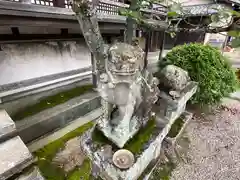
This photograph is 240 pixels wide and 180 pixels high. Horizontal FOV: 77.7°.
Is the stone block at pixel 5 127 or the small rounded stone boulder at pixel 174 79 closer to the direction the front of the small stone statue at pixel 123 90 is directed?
the stone block

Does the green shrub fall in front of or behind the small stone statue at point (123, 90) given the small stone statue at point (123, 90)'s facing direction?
behind

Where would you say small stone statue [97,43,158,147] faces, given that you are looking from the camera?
facing the viewer and to the left of the viewer

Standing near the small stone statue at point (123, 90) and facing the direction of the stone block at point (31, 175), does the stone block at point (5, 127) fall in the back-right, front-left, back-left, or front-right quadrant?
front-right

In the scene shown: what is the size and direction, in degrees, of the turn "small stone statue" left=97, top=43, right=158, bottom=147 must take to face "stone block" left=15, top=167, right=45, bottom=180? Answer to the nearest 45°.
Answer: approximately 45° to its right

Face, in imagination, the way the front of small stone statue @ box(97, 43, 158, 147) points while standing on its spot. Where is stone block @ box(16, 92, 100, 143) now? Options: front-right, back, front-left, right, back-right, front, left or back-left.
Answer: right

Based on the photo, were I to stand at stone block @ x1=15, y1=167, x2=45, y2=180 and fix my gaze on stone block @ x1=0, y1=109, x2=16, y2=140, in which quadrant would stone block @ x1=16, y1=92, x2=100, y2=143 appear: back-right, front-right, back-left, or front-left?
front-right

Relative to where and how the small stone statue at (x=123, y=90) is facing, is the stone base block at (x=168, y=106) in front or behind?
behind

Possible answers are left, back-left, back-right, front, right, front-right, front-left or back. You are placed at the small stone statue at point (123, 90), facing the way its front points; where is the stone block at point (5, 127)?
front-right

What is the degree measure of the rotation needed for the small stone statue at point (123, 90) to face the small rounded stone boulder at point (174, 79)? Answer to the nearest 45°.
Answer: approximately 180°

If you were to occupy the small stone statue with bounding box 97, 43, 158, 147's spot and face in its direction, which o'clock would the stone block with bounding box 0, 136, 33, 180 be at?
The stone block is roughly at 1 o'clock from the small stone statue.

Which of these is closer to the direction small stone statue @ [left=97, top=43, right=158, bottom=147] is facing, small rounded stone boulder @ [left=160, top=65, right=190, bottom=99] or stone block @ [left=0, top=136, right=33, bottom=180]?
the stone block

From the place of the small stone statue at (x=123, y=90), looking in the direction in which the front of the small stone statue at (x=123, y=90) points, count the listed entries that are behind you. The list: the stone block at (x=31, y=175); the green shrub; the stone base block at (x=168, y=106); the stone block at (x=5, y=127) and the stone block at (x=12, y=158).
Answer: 2
